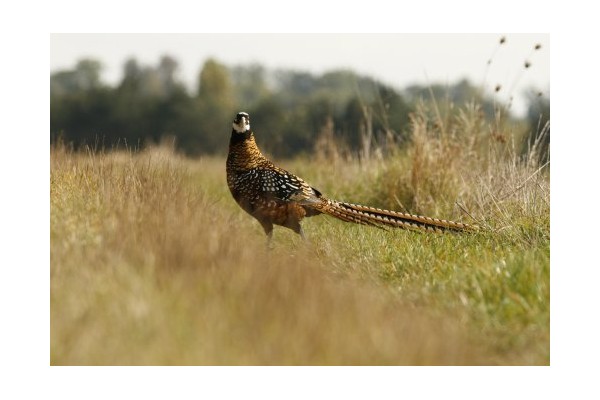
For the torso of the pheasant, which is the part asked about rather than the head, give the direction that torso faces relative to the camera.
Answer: to the viewer's left
